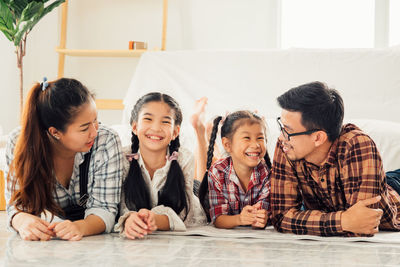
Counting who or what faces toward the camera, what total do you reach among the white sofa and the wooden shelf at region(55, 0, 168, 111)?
2

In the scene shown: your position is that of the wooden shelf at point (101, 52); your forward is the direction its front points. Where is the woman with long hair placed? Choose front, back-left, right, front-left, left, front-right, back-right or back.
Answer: front

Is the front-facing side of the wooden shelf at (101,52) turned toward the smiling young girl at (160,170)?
yes

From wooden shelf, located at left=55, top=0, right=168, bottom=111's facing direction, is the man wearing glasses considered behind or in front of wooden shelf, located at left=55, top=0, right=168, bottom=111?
in front

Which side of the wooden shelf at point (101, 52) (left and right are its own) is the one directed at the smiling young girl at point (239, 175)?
front

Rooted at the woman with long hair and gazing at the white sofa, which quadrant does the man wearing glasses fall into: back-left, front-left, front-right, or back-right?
front-right

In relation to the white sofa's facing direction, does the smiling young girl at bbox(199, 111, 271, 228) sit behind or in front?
in front

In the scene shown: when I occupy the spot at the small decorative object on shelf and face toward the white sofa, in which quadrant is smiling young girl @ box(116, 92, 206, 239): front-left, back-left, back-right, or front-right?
front-right

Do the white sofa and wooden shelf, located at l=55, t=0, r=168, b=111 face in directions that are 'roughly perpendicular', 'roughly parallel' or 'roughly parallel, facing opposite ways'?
roughly parallel

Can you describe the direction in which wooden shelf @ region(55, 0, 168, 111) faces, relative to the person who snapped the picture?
facing the viewer

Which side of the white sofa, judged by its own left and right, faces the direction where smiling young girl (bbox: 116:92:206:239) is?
front

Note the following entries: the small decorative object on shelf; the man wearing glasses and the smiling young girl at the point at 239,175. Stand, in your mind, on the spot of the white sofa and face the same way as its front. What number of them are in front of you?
2

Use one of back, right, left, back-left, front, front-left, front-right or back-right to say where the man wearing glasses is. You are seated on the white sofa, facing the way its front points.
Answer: front

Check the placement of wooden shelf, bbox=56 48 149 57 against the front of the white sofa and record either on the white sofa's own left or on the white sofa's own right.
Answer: on the white sofa's own right

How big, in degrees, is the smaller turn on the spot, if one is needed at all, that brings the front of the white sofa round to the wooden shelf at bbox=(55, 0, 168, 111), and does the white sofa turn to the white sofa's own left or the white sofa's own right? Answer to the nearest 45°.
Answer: approximately 135° to the white sofa's own right
